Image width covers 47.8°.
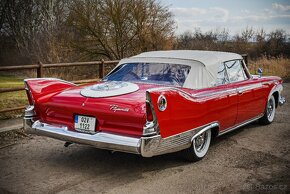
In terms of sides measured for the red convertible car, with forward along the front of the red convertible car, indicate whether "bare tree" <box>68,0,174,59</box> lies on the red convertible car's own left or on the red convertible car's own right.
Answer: on the red convertible car's own left

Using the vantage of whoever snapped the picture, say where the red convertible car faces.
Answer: facing away from the viewer and to the right of the viewer
